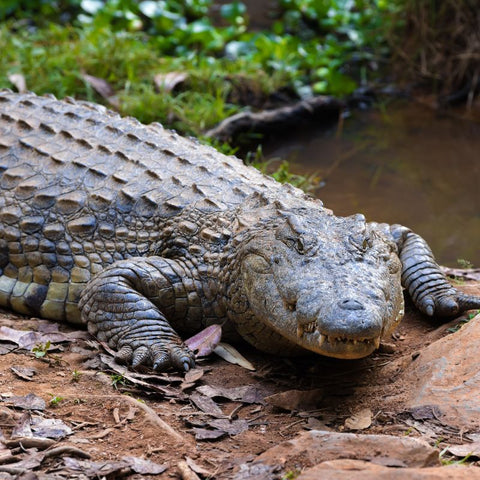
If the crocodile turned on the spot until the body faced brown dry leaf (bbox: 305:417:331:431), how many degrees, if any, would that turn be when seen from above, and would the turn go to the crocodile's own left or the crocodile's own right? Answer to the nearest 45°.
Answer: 0° — it already faces it

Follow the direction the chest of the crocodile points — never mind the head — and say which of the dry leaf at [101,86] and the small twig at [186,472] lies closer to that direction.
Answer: the small twig

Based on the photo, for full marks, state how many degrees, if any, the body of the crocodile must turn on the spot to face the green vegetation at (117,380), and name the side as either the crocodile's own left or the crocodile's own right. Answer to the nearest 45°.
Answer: approximately 45° to the crocodile's own right

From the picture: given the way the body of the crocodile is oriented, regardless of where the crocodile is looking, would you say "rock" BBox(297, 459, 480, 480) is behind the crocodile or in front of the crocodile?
in front

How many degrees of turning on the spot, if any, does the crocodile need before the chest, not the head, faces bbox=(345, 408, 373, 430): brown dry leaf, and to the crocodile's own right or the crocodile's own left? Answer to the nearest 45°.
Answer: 0° — it already faces it

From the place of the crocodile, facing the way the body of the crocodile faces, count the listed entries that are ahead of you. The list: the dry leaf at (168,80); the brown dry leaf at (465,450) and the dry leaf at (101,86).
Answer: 1

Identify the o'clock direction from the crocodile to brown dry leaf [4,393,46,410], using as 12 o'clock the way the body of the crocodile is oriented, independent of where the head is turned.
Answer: The brown dry leaf is roughly at 2 o'clock from the crocodile.

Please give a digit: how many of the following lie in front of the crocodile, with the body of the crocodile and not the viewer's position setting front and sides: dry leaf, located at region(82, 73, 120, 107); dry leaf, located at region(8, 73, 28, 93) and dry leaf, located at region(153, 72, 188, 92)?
0

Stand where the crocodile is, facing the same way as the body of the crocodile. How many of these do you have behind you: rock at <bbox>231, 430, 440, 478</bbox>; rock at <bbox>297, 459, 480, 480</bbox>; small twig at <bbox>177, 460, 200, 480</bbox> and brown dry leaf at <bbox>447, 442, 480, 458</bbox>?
0

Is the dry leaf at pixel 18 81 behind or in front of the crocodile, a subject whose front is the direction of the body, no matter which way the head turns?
behind

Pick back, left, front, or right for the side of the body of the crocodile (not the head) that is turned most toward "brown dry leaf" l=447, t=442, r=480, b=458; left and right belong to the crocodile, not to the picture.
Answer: front

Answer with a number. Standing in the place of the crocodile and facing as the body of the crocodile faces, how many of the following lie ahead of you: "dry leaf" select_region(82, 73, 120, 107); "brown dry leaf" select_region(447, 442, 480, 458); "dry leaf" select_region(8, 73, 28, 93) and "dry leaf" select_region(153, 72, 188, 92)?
1

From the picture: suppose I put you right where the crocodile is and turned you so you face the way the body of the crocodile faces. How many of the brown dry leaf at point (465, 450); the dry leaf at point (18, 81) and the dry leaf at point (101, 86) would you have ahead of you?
1

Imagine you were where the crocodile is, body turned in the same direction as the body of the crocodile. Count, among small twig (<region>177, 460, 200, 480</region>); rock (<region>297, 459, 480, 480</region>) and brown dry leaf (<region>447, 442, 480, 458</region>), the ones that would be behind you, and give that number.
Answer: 0

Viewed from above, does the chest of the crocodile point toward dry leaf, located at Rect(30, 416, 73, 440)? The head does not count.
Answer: no

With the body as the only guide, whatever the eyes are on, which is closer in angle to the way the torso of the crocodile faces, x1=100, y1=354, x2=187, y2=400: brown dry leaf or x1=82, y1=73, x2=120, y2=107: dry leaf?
the brown dry leaf

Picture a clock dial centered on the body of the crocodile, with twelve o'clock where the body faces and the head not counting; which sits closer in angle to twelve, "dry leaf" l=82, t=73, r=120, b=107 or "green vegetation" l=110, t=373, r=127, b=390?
the green vegetation

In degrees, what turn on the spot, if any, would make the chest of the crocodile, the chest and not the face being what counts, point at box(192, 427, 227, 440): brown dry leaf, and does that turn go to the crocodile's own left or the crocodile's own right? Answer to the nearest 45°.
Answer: approximately 45° to the crocodile's own right

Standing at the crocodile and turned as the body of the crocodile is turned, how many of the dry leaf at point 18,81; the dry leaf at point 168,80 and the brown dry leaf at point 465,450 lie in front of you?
1

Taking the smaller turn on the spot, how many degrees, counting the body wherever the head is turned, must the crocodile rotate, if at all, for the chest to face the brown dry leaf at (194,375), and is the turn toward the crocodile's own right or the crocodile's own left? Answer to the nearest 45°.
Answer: approximately 45° to the crocodile's own right
